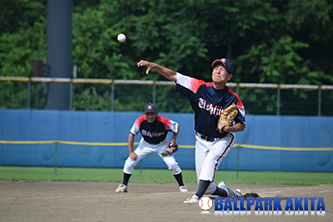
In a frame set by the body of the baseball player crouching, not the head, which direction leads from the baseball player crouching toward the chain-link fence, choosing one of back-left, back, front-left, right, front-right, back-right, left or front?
back

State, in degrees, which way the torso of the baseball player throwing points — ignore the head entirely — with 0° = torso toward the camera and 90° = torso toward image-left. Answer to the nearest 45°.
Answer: approximately 45°

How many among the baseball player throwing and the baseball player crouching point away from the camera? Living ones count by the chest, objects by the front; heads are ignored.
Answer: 0

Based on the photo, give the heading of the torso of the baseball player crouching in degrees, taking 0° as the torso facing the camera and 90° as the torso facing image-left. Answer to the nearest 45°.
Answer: approximately 0°

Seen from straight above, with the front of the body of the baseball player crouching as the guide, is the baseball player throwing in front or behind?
in front

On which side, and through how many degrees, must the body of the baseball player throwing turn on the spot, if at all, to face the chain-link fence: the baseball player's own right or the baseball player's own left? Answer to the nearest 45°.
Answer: approximately 135° to the baseball player's own right

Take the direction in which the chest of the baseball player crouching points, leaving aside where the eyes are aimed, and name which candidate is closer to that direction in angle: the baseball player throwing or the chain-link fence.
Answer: the baseball player throwing
